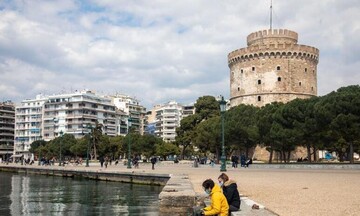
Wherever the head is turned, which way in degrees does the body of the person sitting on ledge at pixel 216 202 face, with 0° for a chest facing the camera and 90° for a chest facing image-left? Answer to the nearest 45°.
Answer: approximately 90°

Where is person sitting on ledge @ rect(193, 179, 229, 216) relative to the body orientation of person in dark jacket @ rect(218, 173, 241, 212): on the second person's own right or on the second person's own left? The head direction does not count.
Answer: on the second person's own left

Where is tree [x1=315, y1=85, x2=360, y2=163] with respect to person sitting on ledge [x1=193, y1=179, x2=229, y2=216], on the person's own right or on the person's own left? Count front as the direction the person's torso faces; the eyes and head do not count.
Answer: on the person's own right

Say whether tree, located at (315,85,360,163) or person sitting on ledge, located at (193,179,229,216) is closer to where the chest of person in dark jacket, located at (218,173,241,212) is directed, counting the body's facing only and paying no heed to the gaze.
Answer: the person sitting on ledge

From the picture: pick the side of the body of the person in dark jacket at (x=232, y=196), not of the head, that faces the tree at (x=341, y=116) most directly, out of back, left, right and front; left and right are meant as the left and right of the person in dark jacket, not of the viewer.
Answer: right

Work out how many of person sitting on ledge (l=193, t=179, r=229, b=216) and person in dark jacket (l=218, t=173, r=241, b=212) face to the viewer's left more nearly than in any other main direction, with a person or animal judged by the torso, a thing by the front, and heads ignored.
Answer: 2

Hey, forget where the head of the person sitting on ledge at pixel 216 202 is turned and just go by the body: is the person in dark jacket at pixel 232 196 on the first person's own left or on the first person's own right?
on the first person's own right

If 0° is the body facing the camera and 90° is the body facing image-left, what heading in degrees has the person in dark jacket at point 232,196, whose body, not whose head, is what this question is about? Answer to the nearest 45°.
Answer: approximately 90°
